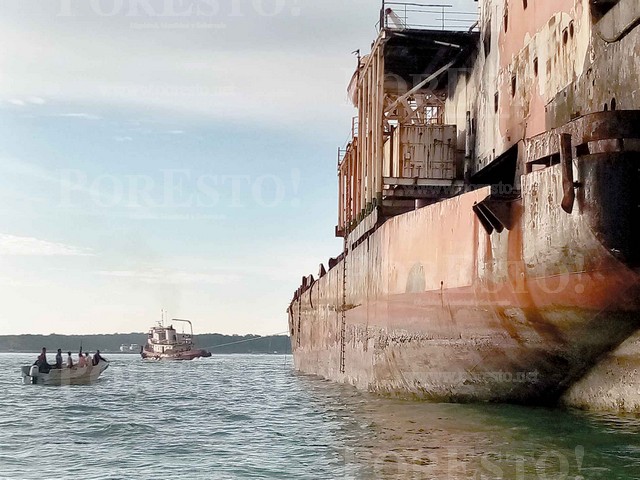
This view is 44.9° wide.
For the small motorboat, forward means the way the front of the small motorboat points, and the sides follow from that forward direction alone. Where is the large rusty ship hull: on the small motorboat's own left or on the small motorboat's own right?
on the small motorboat's own right

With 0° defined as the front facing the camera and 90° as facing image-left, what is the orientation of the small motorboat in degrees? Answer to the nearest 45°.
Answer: approximately 270°
